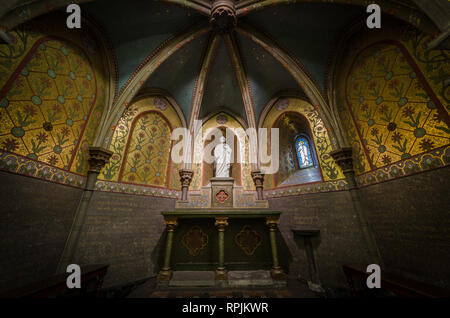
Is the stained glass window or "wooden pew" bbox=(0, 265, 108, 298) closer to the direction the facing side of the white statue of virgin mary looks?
the wooden pew

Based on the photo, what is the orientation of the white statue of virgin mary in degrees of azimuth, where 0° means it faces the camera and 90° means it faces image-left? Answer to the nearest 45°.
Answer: approximately 0°

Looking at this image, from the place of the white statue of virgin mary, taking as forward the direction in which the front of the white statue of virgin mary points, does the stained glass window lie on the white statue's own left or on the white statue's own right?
on the white statue's own left

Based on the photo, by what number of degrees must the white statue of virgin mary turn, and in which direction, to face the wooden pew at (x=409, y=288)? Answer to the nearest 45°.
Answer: approximately 45° to its left

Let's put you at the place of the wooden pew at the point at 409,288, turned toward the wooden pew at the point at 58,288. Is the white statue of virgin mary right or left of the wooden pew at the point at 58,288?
right

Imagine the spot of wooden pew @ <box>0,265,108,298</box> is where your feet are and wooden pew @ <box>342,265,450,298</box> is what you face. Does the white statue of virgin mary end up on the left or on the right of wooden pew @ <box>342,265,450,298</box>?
left

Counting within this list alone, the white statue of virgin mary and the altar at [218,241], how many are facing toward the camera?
2

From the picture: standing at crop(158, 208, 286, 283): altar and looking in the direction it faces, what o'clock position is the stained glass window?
The stained glass window is roughly at 9 o'clock from the altar.
